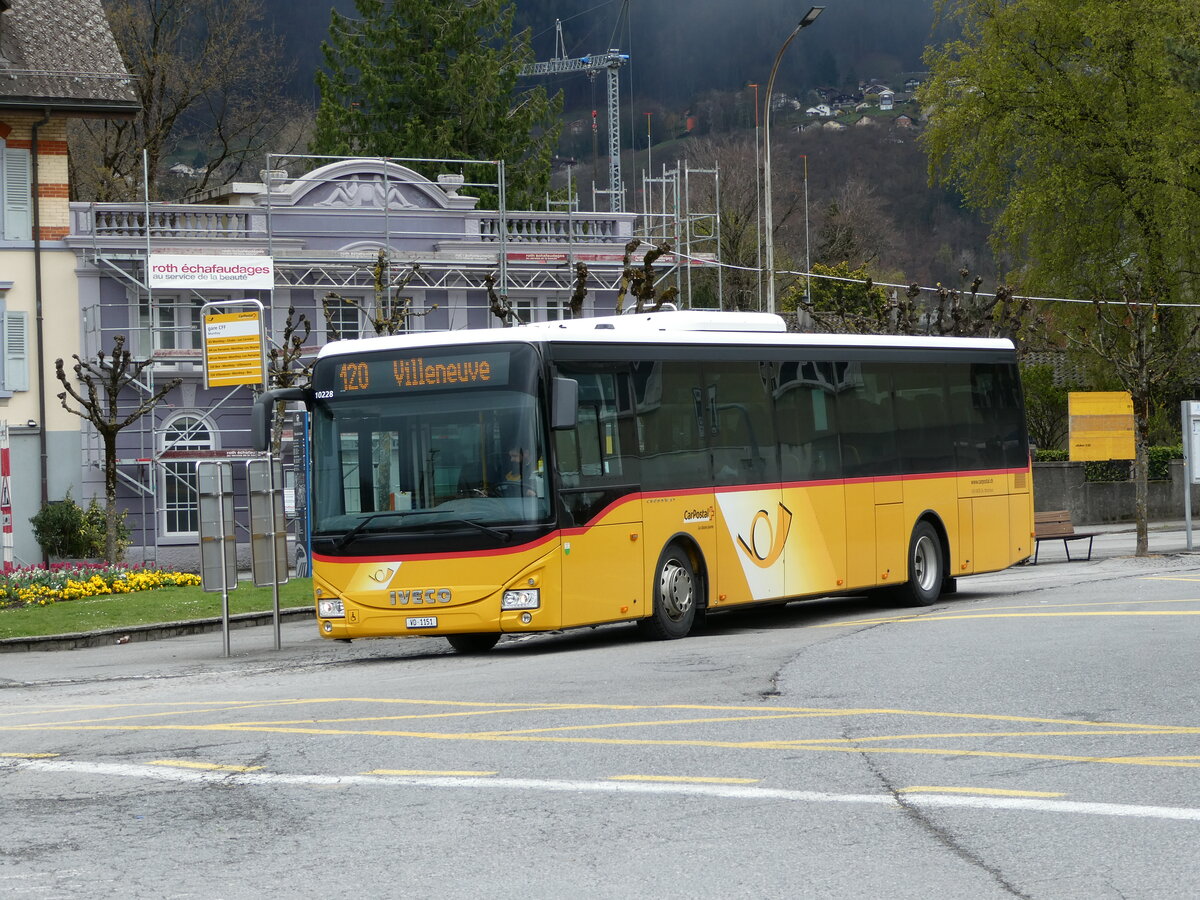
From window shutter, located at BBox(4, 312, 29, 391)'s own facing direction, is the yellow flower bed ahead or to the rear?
ahead

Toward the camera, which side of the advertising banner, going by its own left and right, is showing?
front

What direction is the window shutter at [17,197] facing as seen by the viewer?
toward the camera

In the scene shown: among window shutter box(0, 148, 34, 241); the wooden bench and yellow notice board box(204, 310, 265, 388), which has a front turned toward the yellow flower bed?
the window shutter

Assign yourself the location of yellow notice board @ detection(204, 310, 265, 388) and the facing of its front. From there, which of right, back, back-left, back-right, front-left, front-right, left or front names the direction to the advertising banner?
back

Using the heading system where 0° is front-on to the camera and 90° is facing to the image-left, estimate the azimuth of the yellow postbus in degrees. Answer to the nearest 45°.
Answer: approximately 45°

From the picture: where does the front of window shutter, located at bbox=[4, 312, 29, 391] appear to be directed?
toward the camera

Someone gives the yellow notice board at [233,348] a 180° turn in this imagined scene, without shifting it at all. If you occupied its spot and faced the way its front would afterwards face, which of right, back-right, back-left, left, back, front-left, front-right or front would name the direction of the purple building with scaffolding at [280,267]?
front

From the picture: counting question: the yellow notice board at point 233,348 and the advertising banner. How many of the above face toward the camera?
2

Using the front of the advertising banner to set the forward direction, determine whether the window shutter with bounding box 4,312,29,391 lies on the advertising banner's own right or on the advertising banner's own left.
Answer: on the advertising banner's own right

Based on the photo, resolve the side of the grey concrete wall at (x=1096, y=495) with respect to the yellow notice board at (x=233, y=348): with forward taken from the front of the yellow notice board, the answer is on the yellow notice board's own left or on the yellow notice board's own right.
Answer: on the yellow notice board's own left

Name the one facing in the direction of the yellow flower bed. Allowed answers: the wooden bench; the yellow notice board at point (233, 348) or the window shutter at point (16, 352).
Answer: the window shutter
